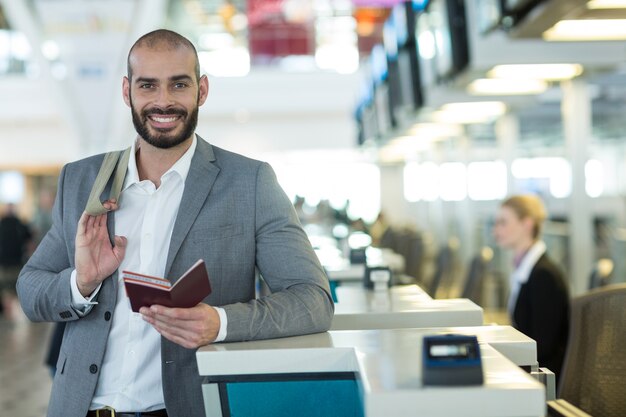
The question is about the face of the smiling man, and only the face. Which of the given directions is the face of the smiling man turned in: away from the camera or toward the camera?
toward the camera

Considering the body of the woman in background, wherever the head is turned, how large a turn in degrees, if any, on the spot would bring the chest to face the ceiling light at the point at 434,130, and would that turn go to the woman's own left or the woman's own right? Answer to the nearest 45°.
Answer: approximately 90° to the woman's own right

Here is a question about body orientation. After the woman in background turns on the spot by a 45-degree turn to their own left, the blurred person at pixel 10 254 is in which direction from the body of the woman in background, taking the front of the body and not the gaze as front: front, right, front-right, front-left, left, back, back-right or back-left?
right

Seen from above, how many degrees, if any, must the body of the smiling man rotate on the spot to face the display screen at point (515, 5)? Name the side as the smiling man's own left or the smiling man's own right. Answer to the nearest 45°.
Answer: approximately 135° to the smiling man's own left

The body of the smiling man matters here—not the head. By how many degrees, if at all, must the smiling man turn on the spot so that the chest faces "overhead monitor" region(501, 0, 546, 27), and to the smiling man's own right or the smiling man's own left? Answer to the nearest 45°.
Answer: approximately 135° to the smiling man's own left

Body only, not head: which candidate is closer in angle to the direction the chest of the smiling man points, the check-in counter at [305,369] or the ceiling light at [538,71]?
the check-in counter

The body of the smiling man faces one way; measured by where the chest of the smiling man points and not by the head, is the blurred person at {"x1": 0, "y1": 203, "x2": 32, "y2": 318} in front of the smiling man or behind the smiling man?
behind

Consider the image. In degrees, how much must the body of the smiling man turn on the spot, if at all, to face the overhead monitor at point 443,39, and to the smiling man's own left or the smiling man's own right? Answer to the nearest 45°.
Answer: approximately 135° to the smiling man's own left

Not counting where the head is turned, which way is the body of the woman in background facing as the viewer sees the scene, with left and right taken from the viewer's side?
facing to the left of the viewer

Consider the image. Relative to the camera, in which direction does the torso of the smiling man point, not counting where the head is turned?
toward the camera

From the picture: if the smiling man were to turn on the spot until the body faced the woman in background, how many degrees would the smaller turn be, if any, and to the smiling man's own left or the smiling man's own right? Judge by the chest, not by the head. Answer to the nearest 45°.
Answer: approximately 135° to the smiling man's own left

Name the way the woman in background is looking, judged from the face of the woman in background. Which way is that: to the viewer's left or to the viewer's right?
to the viewer's left
